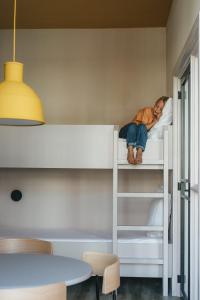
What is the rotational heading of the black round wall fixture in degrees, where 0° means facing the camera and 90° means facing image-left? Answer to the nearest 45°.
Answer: approximately 0°

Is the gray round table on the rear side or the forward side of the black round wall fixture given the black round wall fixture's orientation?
on the forward side

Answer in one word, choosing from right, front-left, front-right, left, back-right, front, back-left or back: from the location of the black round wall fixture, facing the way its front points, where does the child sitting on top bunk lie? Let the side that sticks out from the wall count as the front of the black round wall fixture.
front-left

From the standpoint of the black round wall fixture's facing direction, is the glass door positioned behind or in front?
in front

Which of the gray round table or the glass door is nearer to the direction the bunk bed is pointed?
the gray round table

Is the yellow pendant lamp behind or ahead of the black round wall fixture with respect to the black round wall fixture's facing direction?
ahead
